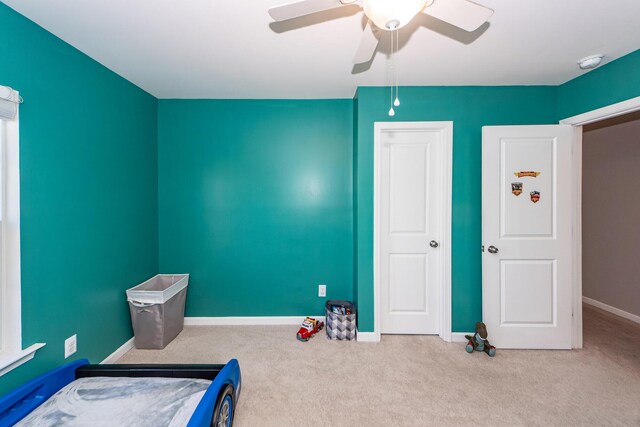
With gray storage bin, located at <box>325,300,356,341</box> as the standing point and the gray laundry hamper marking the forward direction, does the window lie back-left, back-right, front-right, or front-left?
front-left

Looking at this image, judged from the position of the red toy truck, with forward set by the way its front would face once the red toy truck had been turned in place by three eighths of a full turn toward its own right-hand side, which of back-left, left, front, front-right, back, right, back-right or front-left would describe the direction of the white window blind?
back-left

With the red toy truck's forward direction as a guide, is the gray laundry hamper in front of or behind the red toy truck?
in front

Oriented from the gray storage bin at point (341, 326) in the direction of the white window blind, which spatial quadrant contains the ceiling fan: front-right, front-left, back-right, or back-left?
front-left

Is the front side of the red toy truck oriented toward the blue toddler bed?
yes

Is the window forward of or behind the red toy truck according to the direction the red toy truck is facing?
forward

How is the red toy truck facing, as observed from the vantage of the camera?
facing the viewer and to the left of the viewer

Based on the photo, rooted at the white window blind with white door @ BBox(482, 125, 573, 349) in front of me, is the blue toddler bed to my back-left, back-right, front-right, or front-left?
front-right

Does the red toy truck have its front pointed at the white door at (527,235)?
no

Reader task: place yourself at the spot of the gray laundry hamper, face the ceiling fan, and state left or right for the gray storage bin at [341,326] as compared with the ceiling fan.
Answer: left
